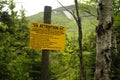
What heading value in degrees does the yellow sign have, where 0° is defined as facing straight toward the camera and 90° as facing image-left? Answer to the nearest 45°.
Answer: approximately 0°

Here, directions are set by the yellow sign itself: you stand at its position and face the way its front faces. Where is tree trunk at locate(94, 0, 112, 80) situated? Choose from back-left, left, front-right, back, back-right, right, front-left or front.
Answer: front-left
